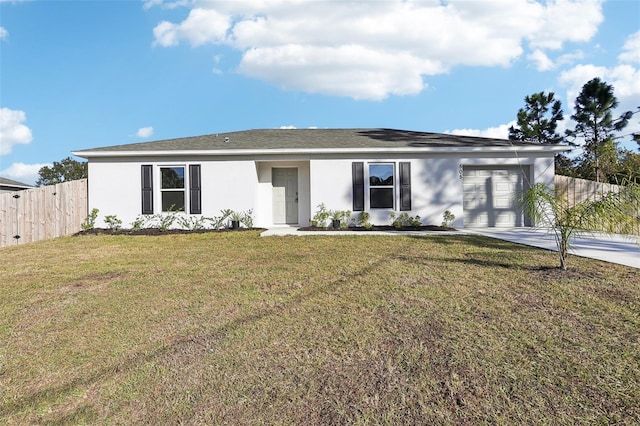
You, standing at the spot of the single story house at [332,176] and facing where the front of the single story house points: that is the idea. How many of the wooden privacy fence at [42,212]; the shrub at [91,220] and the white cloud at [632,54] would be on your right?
2

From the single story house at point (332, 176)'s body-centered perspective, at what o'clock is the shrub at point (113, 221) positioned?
The shrub is roughly at 3 o'clock from the single story house.

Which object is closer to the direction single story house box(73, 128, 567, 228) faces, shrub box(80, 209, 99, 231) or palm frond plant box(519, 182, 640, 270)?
the palm frond plant

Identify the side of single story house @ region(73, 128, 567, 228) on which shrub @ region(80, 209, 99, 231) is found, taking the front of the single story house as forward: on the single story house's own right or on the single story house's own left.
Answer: on the single story house's own right

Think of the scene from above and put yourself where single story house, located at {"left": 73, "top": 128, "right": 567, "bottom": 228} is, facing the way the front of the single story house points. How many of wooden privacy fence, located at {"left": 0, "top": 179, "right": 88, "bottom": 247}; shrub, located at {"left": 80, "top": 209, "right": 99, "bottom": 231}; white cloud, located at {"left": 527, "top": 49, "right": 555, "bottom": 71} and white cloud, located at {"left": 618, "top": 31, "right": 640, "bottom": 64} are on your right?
2

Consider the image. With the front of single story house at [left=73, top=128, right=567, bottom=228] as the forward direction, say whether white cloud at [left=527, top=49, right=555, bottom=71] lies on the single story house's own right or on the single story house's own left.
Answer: on the single story house's own left

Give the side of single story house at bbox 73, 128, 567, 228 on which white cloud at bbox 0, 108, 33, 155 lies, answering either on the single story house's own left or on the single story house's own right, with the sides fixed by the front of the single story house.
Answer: on the single story house's own right

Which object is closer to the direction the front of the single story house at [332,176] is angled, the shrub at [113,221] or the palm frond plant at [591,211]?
the palm frond plant

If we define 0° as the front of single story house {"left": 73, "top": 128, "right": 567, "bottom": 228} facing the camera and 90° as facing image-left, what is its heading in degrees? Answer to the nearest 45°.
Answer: approximately 0°

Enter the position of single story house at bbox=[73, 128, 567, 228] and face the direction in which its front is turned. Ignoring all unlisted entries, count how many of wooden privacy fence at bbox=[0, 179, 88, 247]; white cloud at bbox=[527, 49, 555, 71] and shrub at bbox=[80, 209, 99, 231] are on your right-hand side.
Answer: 2
